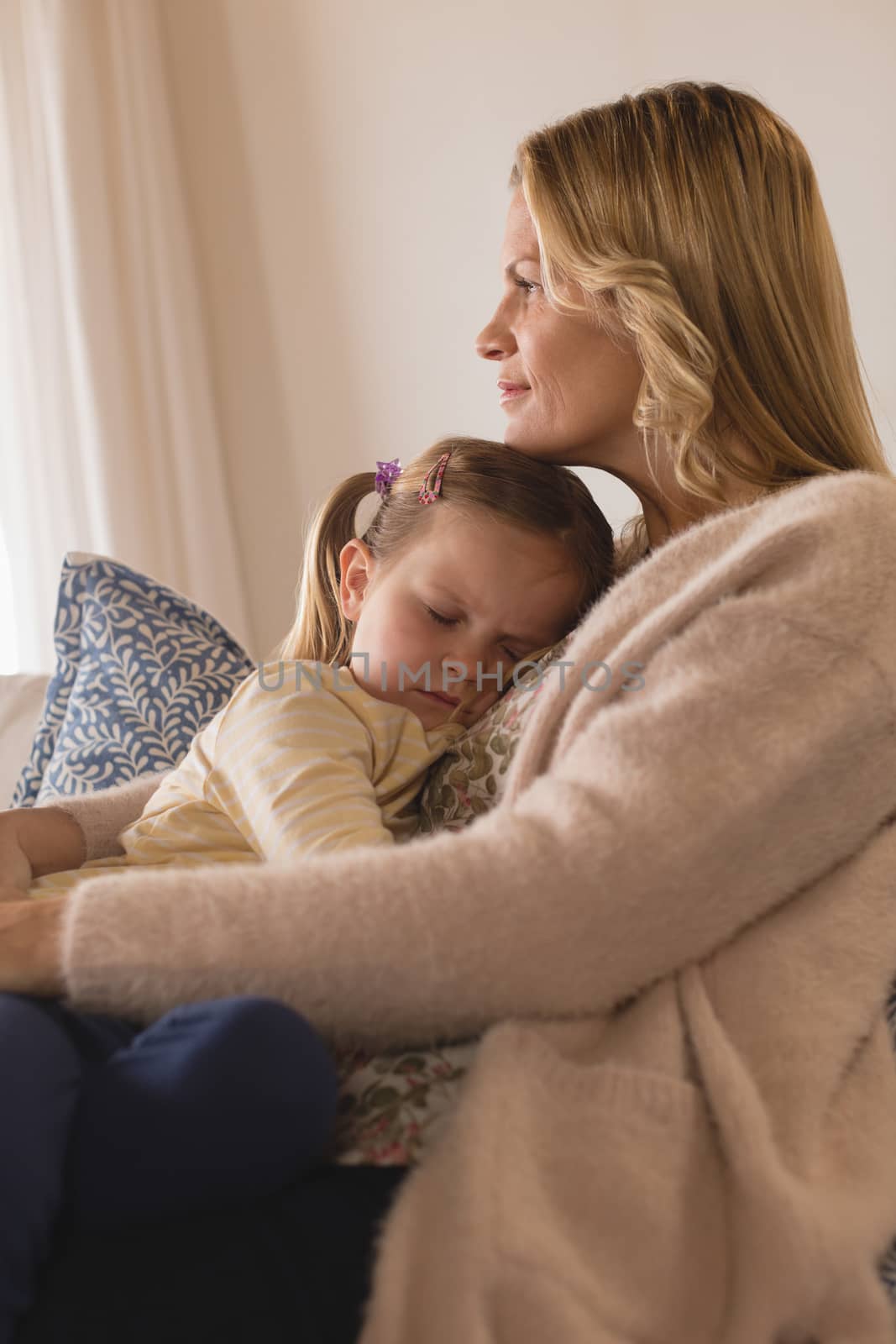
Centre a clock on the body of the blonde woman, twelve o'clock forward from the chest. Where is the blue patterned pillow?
The blue patterned pillow is roughly at 2 o'clock from the blonde woman.

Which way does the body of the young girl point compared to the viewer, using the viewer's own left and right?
facing the viewer and to the right of the viewer

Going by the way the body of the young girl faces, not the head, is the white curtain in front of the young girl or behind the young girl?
behind

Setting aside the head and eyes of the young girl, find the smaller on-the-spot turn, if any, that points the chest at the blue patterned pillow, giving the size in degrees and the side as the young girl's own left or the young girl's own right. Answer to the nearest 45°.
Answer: approximately 135° to the young girl's own left

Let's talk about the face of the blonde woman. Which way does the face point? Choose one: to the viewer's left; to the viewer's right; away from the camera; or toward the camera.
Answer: to the viewer's left

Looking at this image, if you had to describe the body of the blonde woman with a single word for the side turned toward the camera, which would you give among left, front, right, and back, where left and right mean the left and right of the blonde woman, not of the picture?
left

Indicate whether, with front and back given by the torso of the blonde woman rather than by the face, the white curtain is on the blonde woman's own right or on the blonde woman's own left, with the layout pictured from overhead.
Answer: on the blonde woman's own right
